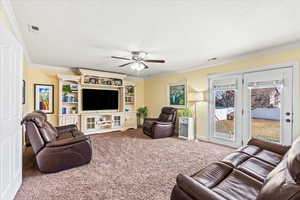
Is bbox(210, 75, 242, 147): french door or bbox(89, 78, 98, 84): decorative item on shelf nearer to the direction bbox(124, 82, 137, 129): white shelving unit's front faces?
the french door

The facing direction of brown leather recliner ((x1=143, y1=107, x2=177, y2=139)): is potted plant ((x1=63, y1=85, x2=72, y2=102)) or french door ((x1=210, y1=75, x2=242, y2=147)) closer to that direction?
the potted plant

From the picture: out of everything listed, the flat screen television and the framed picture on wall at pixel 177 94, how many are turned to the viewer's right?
0

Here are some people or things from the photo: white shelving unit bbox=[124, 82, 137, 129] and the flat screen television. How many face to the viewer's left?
0

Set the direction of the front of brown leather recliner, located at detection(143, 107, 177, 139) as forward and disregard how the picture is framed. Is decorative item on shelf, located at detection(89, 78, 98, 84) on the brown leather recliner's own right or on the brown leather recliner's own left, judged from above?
on the brown leather recliner's own right

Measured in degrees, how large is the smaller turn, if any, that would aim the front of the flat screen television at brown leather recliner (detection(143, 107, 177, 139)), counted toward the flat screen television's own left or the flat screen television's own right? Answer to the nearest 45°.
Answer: approximately 45° to the flat screen television's own left

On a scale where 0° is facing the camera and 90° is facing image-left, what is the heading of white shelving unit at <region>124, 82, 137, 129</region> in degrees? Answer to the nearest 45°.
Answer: approximately 315°

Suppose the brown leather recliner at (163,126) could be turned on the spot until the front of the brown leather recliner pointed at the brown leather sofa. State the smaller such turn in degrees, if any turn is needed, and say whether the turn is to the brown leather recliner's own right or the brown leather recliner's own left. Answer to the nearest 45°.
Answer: approximately 45° to the brown leather recliner's own left

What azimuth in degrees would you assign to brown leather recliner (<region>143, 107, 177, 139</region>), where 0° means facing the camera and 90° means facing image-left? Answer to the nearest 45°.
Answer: approximately 45°

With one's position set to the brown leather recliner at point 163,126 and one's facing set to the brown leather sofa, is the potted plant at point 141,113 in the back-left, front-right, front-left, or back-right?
back-right

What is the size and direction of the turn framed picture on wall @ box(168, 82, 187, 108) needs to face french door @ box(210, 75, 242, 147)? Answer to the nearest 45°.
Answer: approximately 90° to its left
